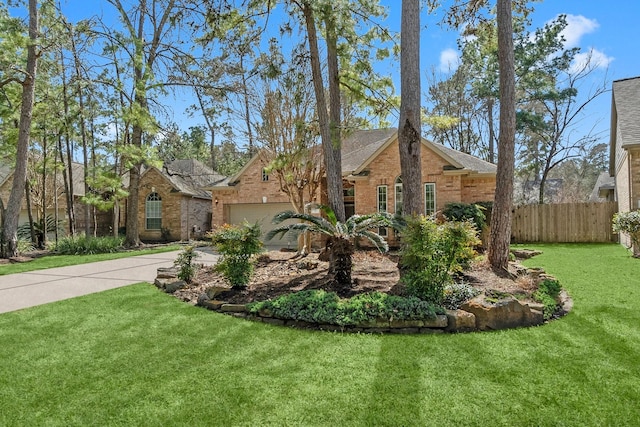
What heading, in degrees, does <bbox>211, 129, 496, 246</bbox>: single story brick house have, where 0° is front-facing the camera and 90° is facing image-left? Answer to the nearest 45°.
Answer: approximately 0°

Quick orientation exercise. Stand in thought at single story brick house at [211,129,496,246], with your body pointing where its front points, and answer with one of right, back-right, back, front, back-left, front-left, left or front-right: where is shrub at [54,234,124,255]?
right

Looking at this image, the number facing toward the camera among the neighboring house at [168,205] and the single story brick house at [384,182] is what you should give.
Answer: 2

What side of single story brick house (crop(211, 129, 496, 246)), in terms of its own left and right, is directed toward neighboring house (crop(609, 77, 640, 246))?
left

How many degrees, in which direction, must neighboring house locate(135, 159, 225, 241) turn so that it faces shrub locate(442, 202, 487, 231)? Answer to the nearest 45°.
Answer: approximately 45° to its left

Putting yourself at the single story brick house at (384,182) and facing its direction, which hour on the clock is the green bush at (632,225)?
The green bush is roughly at 10 o'clock from the single story brick house.

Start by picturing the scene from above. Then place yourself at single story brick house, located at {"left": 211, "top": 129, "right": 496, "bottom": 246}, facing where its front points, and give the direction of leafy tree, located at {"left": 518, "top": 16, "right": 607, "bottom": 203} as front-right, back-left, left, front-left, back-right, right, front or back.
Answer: back-left

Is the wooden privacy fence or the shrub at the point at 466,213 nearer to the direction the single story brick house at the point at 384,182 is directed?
the shrub

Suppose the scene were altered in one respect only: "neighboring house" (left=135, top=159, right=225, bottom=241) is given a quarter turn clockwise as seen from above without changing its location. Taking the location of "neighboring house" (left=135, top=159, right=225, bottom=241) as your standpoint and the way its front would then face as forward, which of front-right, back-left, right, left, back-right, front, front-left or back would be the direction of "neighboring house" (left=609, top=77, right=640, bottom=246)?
back-left

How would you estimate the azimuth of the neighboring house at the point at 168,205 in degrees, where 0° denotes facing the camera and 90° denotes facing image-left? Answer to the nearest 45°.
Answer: approximately 0°

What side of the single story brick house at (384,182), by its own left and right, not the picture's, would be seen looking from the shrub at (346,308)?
front

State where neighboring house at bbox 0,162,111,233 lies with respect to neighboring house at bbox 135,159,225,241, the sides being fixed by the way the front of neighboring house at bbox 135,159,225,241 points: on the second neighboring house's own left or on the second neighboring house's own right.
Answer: on the second neighboring house's own right
